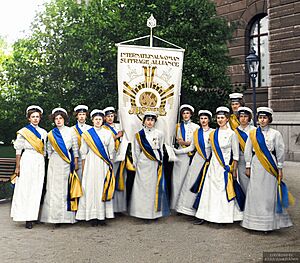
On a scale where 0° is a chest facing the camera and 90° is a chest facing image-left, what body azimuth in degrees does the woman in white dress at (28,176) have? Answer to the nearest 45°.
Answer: approximately 315°

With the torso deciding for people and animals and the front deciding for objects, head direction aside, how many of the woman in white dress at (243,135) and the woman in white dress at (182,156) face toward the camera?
2

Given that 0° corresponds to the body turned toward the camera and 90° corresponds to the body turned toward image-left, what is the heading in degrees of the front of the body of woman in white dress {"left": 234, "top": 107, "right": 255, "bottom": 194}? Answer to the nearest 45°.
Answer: approximately 0°

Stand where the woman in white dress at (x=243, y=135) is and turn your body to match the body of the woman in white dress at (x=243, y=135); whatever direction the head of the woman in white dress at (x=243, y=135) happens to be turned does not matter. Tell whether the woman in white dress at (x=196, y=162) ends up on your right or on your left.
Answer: on your right

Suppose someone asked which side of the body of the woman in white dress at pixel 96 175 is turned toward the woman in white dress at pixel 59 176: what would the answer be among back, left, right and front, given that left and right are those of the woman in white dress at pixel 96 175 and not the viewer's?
right

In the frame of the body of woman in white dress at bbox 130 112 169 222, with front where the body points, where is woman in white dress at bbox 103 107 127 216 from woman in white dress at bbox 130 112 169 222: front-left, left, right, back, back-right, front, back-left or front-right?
back-right

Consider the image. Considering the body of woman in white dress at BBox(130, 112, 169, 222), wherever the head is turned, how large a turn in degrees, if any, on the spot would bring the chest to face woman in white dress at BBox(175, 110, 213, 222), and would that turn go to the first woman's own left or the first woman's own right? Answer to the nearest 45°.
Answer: approximately 90° to the first woman's own left

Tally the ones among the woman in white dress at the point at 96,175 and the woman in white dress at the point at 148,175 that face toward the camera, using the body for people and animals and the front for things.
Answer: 2

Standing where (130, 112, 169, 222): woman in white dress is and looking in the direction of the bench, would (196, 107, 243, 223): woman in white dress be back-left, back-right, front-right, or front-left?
back-right
